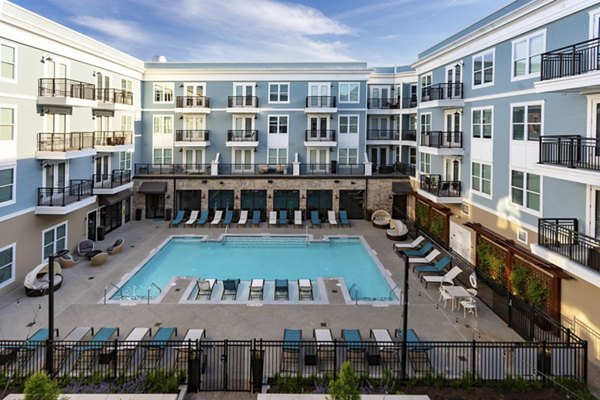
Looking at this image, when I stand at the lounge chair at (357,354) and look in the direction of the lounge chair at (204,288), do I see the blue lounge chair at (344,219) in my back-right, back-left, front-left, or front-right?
front-right

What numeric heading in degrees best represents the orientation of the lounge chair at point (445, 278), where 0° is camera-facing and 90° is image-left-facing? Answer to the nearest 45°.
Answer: approximately 90°

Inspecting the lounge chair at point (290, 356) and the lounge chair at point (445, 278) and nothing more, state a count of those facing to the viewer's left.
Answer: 1
